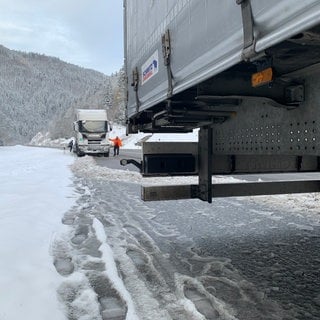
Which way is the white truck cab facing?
toward the camera
